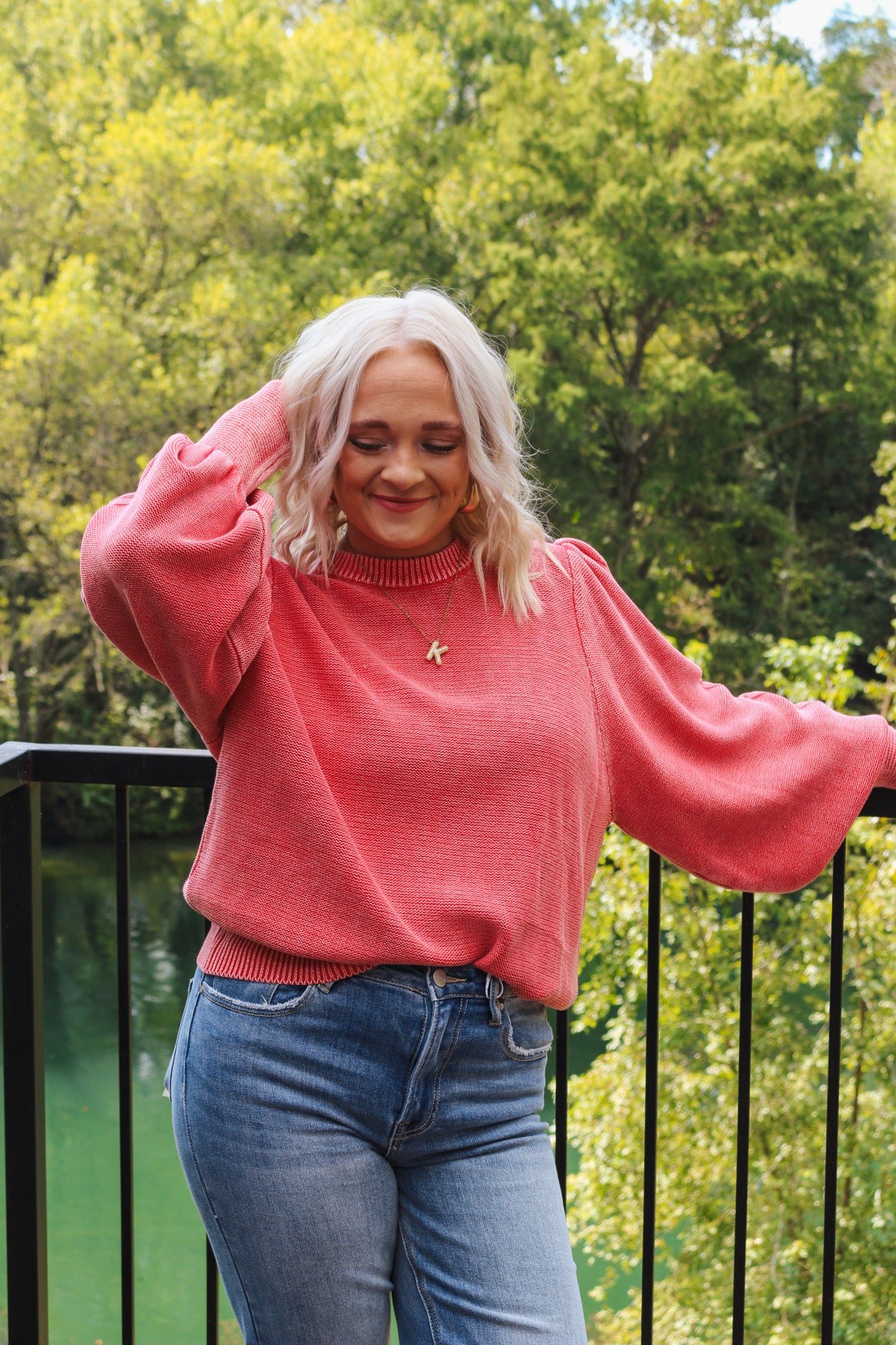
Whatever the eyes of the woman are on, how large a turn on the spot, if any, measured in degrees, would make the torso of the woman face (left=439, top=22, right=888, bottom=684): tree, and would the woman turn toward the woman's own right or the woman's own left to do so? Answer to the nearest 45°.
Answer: approximately 180°

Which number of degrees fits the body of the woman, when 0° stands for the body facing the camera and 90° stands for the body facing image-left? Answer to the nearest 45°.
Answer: approximately 0°
